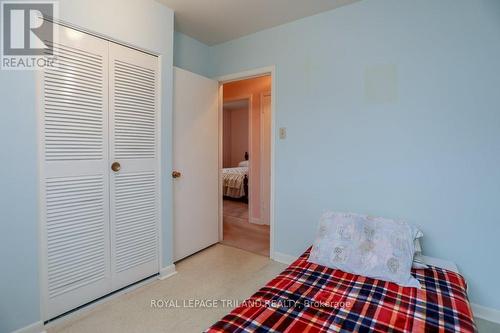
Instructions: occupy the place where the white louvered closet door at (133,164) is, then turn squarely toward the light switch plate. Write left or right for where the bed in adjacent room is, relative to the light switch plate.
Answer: left

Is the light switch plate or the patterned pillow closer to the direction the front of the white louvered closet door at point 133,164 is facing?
the patterned pillow

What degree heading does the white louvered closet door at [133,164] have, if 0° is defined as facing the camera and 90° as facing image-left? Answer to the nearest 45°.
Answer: approximately 315°

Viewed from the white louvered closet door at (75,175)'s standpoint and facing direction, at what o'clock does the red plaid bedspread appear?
The red plaid bedspread is roughly at 12 o'clock from the white louvered closet door.

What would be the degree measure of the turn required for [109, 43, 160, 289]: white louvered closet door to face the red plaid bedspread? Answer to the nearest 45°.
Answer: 0° — it already faces it

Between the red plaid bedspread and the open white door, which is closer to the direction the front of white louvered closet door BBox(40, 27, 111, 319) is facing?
the red plaid bedspread

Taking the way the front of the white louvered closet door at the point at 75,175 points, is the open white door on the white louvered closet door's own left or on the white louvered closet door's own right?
on the white louvered closet door's own left

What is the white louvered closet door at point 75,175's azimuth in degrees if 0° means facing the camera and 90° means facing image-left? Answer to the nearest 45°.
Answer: approximately 315°

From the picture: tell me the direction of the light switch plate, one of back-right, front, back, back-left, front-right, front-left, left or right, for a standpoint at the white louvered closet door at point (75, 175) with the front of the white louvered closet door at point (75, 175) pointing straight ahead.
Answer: front-left

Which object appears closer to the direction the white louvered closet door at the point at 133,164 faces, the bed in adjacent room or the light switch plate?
the light switch plate
